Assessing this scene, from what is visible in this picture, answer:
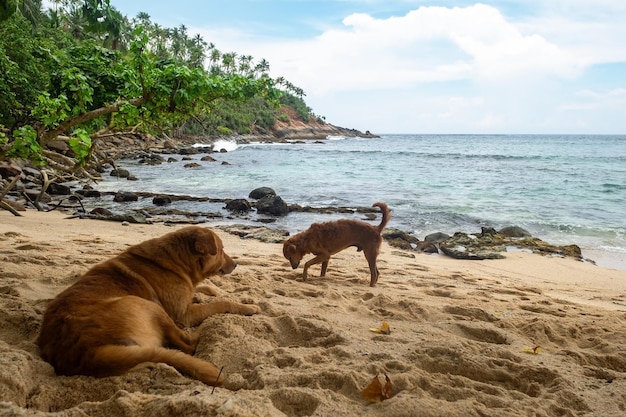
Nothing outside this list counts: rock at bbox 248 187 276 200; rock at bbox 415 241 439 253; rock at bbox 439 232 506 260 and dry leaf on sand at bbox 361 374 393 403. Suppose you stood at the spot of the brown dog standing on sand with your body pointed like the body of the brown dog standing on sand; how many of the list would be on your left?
1

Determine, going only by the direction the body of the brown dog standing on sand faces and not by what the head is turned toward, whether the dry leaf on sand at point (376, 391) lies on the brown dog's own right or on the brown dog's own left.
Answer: on the brown dog's own left

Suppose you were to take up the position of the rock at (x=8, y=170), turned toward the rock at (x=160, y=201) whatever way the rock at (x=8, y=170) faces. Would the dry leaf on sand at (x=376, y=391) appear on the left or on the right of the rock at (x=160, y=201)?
right

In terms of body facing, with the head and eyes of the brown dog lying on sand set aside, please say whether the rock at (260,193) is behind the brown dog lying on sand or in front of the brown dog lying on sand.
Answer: in front

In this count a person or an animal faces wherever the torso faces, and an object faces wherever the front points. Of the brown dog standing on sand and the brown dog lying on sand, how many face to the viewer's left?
1

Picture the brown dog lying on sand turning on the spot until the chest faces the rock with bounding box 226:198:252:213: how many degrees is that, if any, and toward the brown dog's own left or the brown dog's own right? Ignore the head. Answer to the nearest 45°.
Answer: approximately 45° to the brown dog's own left

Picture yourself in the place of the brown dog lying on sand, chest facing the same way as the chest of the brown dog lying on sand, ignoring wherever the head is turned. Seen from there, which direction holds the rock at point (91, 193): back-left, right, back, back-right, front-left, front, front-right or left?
front-left

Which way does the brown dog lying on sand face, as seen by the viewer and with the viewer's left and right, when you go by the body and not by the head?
facing away from the viewer and to the right of the viewer

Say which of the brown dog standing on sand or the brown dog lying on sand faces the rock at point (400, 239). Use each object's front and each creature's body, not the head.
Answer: the brown dog lying on sand

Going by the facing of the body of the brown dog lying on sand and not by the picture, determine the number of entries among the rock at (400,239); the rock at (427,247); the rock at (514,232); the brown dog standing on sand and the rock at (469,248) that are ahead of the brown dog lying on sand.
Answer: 5

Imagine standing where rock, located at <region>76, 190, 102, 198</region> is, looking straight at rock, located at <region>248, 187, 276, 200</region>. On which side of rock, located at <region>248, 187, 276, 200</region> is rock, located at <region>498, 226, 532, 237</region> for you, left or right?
right

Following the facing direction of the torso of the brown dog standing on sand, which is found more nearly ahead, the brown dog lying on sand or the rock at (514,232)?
the brown dog lying on sand

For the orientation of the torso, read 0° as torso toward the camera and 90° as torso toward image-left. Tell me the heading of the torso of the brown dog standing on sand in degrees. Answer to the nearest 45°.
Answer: approximately 90°

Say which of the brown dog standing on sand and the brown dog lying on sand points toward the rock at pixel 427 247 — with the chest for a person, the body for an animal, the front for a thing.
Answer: the brown dog lying on sand
